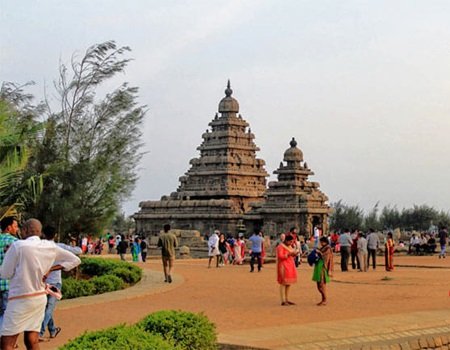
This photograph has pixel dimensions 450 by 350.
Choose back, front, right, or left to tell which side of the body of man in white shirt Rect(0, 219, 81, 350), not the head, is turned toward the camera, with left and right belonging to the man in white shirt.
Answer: back

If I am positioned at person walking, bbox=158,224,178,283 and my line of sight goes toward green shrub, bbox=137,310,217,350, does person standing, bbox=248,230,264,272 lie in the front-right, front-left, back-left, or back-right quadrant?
back-left

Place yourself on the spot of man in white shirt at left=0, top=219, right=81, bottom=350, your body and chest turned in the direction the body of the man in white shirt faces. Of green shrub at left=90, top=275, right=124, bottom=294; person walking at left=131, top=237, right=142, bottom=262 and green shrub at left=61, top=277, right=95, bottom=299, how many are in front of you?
3
